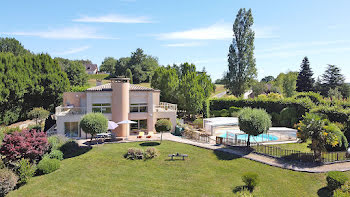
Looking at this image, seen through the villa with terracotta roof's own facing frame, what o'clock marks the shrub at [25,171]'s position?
The shrub is roughly at 1 o'clock from the villa with terracotta roof.

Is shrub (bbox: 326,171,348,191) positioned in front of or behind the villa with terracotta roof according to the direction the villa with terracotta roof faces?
in front

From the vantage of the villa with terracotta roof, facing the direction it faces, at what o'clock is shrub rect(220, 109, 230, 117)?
The shrub is roughly at 8 o'clock from the villa with terracotta roof.

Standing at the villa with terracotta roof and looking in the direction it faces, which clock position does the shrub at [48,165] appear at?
The shrub is roughly at 1 o'clock from the villa with terracotta roof.

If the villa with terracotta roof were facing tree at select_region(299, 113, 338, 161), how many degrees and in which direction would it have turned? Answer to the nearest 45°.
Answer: approximately 45° to its left

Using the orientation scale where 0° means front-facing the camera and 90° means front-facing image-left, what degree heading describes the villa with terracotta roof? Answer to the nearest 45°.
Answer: approximately 0°

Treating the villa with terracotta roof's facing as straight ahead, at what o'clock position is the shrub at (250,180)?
The shrub is roughly at 11 o'clock from the villa with terracotta roof.

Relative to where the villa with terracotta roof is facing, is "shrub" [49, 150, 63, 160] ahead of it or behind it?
ahead
